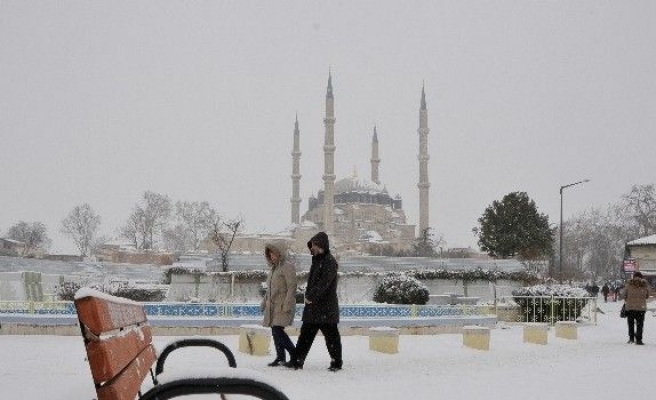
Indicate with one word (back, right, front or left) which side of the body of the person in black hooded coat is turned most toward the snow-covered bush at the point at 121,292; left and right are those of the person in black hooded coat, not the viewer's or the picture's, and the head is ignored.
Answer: right

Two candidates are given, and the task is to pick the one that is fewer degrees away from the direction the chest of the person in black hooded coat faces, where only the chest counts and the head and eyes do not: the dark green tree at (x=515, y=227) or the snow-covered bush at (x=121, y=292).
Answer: the snow-covered bush

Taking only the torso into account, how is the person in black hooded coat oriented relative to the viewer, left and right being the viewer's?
facing to the left of the viewer

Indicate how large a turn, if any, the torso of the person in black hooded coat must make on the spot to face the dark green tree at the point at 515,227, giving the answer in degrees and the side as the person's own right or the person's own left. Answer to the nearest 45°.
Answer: approximately 90° to the person's own right

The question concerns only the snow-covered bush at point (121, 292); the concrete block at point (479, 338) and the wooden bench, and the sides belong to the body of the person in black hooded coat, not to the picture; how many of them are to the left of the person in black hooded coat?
1

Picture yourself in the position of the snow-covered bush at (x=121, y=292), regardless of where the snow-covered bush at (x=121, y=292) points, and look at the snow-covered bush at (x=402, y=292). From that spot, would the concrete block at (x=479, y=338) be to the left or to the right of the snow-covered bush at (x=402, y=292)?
right
